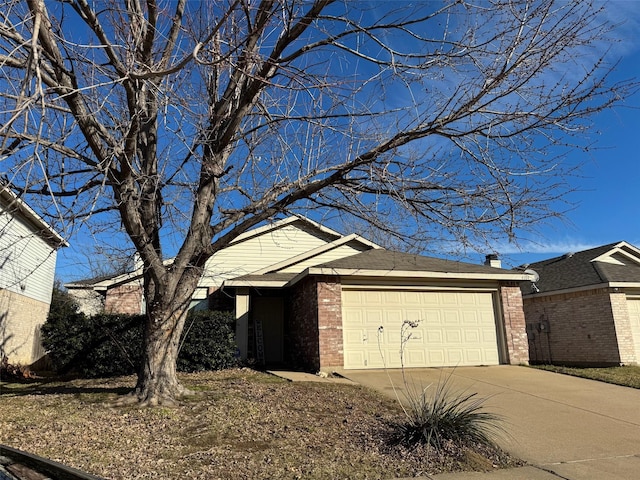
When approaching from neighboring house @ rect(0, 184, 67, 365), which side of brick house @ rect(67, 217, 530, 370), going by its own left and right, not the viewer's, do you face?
right

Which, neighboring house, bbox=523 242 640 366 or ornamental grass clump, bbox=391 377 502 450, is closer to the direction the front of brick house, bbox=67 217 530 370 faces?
the ornamental grass clump

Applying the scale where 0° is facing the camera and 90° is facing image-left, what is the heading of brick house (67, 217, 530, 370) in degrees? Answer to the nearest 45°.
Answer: approximately 0°

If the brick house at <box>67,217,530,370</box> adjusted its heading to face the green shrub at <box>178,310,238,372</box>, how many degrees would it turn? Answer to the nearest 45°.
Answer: approximately 90° to its right

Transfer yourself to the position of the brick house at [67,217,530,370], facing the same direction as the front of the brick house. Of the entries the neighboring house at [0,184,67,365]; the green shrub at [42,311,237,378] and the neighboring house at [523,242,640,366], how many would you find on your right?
2

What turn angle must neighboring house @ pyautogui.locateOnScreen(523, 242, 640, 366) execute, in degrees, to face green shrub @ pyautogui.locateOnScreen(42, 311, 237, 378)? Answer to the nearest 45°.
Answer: approximately 90° to its right

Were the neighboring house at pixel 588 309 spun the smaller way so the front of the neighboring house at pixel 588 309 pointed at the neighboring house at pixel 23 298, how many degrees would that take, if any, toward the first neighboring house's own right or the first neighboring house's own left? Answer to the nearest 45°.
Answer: approximately 90° to the first neighboring house's own right

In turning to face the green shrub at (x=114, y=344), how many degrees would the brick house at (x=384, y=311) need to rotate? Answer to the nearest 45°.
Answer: approximately 90° to its right

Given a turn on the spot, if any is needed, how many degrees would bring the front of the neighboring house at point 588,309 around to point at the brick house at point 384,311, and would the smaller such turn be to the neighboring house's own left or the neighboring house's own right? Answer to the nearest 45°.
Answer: approximately 90° to the neighboring house's own right

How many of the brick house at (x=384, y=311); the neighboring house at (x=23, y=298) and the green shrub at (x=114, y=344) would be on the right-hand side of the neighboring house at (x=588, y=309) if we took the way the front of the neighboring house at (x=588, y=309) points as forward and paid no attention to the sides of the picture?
3

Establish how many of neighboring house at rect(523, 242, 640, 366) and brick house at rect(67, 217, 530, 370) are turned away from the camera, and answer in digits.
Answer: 0

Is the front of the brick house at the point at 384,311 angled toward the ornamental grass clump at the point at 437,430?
yes

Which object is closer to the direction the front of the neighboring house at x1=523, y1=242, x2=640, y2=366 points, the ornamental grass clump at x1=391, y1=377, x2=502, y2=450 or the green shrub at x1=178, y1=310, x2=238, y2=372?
the ornamental grass clump
